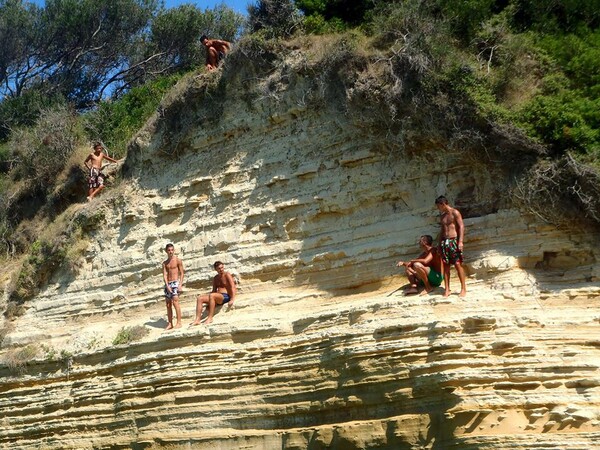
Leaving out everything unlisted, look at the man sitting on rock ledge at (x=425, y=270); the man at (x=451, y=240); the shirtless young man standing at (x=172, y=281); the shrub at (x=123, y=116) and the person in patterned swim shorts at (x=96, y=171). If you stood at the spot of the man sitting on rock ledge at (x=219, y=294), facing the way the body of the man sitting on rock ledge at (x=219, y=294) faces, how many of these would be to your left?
2

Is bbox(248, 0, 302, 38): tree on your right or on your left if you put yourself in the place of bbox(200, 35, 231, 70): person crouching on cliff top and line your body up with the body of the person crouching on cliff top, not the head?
on your left

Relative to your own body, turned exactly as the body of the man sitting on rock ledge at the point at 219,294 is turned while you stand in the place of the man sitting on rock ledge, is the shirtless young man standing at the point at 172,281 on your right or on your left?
on your right

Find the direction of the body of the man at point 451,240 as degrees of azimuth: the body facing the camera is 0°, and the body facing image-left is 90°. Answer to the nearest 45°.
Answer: approximately 45°

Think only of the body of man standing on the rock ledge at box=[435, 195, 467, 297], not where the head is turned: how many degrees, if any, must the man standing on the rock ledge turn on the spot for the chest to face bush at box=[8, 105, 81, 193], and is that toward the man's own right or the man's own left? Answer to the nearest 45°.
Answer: approximately 90° to the man's own right

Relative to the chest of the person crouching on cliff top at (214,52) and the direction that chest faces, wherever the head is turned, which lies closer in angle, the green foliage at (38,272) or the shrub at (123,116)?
the green foliage
